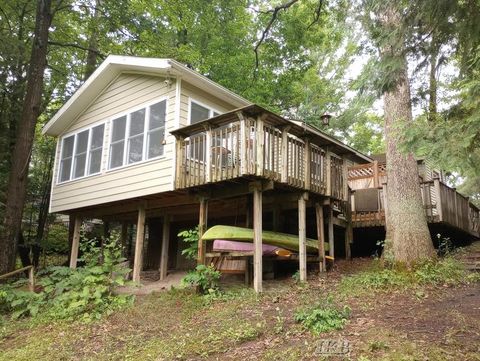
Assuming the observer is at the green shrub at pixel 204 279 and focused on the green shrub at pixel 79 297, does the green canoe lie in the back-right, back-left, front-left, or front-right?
back-right

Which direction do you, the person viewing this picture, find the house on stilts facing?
facing the viewer and to the left of the viewer

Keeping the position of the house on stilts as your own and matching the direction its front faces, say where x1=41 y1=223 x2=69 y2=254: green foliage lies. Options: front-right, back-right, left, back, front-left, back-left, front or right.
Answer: right

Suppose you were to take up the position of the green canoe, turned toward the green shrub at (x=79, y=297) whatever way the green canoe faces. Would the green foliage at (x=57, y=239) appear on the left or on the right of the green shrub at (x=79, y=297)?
right
